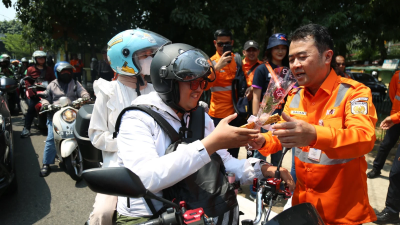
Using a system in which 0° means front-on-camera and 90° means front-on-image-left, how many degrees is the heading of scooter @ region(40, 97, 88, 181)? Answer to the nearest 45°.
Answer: approximately 0°

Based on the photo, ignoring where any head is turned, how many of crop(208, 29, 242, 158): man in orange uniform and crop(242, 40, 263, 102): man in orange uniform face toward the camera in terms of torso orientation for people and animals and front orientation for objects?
2

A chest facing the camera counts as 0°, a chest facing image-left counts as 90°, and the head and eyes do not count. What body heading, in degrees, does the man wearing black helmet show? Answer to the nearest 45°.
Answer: approximately 315°

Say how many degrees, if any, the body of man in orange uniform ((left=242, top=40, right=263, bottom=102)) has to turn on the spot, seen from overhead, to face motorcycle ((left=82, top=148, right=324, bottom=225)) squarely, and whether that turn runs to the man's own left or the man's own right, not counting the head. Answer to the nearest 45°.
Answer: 0° — they already face it

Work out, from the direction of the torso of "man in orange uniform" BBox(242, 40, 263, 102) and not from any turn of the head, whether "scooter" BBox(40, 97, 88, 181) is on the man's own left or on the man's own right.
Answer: on the man's own right

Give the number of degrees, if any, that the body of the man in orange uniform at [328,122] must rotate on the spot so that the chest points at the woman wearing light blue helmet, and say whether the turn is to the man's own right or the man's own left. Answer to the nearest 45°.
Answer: approximately 45° to the man's own right

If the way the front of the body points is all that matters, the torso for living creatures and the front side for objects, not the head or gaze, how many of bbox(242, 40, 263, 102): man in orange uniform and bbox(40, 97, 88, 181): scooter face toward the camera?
2

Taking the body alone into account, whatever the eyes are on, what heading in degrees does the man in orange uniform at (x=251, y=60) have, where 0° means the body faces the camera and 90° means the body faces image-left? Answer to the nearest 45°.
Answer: approximately 0°
